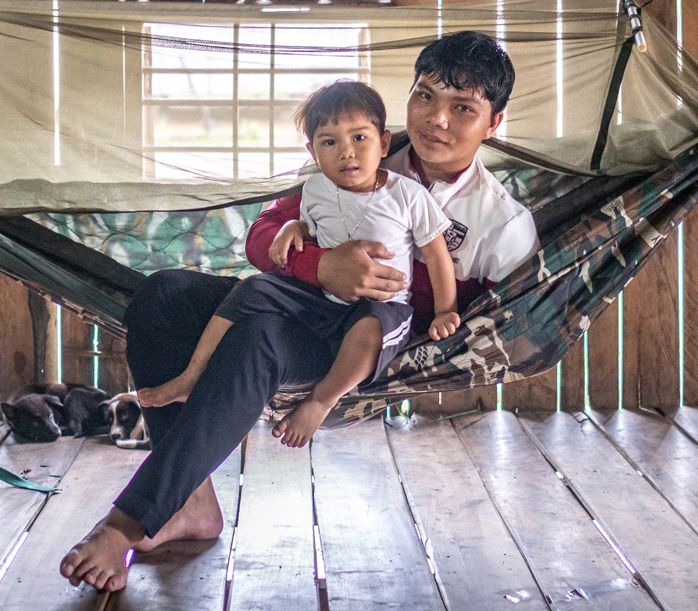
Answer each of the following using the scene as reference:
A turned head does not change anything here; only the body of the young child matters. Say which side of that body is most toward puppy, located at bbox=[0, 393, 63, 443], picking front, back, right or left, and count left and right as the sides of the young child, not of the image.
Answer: right

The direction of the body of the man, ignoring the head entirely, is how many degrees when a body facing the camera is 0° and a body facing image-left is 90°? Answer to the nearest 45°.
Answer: approximately 45°

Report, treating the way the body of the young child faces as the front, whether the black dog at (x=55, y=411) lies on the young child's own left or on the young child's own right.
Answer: on the young child's own right

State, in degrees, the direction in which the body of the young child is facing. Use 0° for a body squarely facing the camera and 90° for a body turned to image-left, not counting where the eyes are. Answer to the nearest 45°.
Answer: approximately 45°
